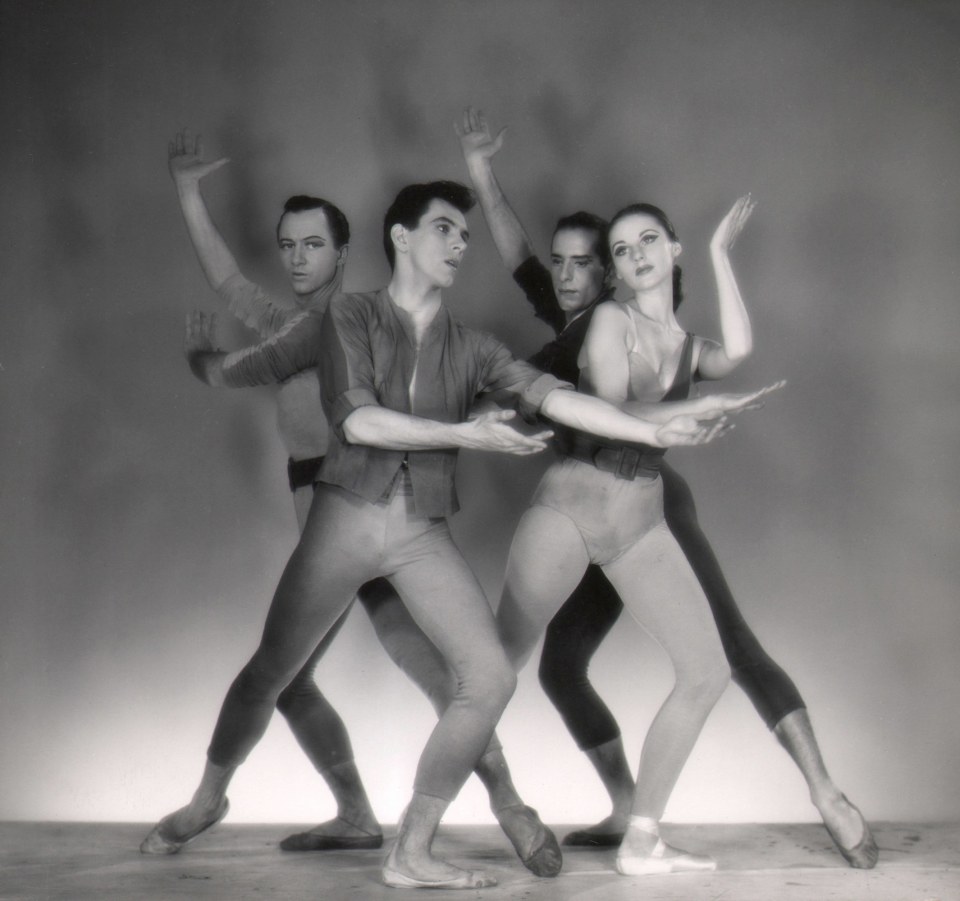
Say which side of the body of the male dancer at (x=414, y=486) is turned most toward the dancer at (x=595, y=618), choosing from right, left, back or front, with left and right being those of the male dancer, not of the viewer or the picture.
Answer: left

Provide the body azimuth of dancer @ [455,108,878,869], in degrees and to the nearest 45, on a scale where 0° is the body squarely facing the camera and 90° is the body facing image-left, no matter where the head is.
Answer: approximately 45°

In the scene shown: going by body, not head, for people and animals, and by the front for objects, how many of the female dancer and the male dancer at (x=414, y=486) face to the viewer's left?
0

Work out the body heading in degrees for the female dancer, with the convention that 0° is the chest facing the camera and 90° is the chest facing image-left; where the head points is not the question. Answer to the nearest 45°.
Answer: approximately 315°

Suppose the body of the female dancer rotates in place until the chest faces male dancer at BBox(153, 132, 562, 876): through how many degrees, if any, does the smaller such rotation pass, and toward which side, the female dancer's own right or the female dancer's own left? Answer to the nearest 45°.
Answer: approximately 135° to the female dancer's own right

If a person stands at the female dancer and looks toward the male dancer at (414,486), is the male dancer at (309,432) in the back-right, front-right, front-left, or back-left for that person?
front-right

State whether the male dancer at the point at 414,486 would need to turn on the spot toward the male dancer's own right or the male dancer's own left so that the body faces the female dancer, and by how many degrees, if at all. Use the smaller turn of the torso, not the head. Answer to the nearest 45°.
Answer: approximately 45° to the male dancer's own left

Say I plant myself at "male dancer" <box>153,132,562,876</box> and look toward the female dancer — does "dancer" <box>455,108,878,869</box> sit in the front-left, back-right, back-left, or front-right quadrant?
front-left

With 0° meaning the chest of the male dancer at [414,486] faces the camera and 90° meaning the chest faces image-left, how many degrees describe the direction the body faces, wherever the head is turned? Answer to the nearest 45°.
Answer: approximately 315°

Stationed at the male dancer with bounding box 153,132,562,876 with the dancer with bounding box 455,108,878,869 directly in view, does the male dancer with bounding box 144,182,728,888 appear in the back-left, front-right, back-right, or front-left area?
front-right

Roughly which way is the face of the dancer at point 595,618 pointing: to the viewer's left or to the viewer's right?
to the viewer's left
